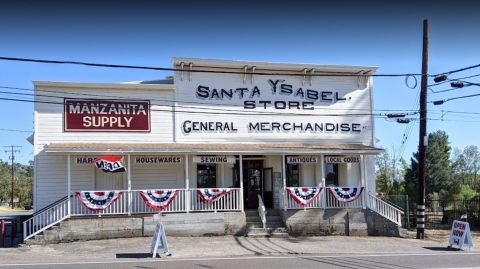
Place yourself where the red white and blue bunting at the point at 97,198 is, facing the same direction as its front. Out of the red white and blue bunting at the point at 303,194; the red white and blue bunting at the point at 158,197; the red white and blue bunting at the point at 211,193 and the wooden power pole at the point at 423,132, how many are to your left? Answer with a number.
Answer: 4

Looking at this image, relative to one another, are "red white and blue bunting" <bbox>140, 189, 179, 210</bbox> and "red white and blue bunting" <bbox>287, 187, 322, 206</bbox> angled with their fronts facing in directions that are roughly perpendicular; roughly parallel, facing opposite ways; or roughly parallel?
roughly parallel

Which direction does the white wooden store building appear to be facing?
toward the camera

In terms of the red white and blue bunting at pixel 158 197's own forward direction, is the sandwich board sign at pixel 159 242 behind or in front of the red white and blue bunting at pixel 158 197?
in front

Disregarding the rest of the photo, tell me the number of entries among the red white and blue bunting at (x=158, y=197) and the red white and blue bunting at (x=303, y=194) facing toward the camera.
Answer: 2

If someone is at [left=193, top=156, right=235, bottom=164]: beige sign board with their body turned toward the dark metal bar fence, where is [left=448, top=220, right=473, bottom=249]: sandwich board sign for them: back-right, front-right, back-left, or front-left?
front-right

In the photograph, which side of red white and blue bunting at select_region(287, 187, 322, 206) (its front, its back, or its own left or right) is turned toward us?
front

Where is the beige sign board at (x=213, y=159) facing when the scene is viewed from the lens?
facing the viewer

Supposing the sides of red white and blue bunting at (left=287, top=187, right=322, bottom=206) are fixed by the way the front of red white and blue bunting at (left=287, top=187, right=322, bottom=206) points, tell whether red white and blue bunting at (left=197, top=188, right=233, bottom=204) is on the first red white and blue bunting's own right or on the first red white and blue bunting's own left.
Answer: on the first red white and blue bunting's own right

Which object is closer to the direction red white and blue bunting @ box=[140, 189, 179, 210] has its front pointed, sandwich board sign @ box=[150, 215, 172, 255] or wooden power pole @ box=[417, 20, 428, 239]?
the sandwich board sign

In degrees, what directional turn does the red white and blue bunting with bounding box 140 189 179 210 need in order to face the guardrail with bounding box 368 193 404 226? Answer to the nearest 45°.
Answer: approximately 90° to its left
